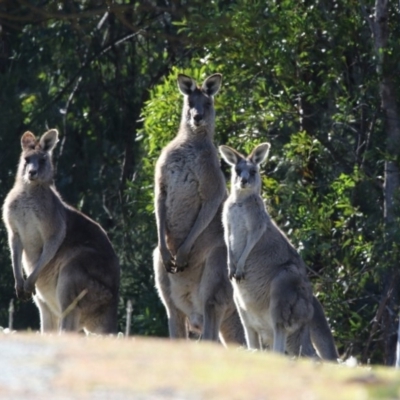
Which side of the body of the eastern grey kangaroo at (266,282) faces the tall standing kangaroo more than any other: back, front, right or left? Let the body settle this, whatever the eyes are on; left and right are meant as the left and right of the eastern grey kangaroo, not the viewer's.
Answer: right

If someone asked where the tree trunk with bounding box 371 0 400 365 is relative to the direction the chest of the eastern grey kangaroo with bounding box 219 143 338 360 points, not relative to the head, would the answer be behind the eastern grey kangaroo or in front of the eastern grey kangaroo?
behind

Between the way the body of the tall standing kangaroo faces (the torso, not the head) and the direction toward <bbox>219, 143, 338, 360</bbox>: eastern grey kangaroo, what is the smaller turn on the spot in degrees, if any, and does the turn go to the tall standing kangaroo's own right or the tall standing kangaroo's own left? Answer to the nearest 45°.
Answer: approximately 90° to the tall standing kangaroo's own left

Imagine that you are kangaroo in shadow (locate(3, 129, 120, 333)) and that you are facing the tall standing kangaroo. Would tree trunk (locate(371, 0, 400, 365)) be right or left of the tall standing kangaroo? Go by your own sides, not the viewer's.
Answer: left

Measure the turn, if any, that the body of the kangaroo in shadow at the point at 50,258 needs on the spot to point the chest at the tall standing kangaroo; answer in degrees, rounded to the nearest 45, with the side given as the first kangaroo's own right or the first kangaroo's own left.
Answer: approximately 135° to the first kangaroo's own left

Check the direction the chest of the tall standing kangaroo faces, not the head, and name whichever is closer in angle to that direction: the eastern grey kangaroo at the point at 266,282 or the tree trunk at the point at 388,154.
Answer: the eastern grey kangaroo

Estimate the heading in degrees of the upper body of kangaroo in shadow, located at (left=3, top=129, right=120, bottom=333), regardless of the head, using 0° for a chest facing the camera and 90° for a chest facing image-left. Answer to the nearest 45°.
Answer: approximately 45°

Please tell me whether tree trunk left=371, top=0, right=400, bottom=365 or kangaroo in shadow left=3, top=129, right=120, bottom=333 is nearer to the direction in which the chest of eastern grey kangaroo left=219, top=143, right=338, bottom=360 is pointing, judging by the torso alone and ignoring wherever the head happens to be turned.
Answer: the kangaroo in shadow

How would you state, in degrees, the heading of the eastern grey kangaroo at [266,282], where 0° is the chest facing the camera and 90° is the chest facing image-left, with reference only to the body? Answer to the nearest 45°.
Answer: approximately 45°

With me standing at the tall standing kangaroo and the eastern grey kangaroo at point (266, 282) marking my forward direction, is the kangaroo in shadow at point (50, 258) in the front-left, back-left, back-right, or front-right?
back-right
